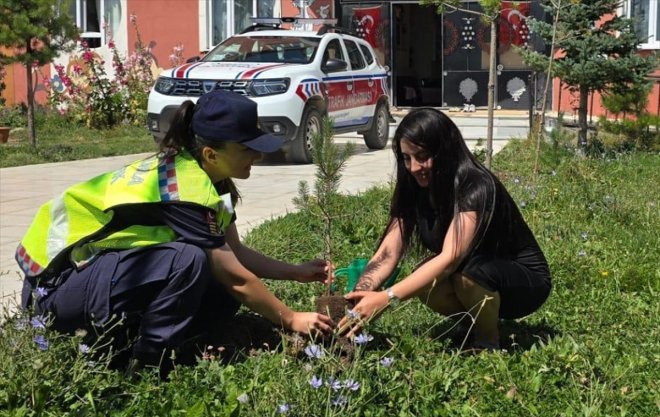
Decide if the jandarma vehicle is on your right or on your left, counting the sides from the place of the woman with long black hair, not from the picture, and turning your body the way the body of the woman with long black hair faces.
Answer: on your right

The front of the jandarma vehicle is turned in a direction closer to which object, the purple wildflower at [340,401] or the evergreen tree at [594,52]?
the purple wildflower

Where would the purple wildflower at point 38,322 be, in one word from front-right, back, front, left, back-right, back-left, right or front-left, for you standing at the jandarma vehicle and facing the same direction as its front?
front-left

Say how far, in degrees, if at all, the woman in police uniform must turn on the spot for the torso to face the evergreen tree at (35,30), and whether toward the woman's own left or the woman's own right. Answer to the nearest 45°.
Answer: approximately 90° to the woman's own left

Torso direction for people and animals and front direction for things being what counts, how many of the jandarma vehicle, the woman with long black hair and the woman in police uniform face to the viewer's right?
1

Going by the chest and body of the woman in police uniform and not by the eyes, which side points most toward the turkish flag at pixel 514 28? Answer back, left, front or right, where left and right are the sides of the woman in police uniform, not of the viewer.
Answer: left

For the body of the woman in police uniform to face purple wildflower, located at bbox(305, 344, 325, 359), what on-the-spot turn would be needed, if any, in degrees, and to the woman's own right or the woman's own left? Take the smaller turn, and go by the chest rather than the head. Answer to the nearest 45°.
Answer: approximately 45° to the woman's own right

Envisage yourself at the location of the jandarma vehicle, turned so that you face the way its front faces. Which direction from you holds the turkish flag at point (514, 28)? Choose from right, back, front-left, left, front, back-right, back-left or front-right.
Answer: back

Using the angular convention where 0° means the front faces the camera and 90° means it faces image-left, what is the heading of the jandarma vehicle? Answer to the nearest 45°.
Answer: approximately 45°

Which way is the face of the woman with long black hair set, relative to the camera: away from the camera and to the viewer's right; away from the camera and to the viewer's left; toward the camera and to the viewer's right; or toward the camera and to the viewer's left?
toward the camera and to the viewer's left

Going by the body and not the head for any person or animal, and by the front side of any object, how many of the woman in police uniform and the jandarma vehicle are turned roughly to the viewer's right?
1

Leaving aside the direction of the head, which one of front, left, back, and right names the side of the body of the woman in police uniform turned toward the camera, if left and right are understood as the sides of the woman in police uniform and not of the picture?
right

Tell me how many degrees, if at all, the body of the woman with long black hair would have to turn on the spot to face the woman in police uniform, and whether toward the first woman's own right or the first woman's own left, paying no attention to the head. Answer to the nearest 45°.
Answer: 0° — they already face them

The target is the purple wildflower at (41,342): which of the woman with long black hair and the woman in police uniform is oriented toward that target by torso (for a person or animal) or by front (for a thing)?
the woman with long black hair

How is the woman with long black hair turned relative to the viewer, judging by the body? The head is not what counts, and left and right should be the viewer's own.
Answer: facing the viewer and to the left of the viewer

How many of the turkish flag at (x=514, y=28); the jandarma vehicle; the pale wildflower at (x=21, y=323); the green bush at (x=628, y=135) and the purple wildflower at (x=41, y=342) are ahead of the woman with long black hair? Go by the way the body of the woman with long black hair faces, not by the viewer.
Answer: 2

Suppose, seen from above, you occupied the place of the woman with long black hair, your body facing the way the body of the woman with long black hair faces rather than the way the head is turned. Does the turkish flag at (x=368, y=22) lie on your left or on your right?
on your right

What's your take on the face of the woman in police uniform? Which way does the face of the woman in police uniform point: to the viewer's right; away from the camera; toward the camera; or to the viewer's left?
to the viewer's right

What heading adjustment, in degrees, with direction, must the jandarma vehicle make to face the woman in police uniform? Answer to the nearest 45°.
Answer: approximately 45° to its left
